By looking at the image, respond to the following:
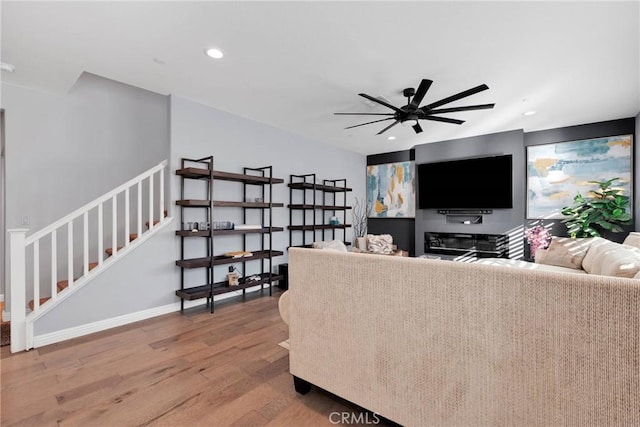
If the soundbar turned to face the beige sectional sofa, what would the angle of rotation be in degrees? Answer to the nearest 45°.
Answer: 0° — it already faces it

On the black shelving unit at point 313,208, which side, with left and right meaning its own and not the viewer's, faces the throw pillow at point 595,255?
front

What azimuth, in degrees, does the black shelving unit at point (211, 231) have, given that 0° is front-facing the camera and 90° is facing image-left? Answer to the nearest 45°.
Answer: approximately 315°

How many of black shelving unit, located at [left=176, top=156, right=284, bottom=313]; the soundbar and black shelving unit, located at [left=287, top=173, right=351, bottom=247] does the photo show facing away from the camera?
0

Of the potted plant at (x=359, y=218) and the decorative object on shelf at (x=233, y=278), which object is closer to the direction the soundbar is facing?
the decorative object on shelf

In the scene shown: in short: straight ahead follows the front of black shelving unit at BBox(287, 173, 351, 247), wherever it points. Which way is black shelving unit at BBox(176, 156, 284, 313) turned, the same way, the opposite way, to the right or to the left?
the same way

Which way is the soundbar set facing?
toward the camera

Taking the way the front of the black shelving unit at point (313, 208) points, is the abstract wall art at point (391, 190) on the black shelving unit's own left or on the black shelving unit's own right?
on the black shelving unit's own left

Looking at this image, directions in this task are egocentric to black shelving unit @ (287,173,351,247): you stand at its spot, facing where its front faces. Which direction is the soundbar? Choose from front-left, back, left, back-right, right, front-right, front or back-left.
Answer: front-left

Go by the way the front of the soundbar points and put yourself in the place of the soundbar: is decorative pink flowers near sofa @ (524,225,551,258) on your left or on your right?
on your left

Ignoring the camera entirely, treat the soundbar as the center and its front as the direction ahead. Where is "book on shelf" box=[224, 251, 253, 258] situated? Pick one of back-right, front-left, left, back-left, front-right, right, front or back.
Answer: front-right

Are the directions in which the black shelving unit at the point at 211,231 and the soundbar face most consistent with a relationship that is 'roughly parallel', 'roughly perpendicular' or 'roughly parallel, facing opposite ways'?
roughly perpendicular

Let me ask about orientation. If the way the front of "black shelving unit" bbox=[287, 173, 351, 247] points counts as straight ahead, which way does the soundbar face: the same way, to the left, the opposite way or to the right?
to the right

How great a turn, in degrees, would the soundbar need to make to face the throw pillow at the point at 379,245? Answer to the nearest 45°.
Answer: approximately 90° to its right

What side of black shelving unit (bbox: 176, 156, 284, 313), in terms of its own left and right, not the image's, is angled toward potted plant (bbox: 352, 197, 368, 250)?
left
